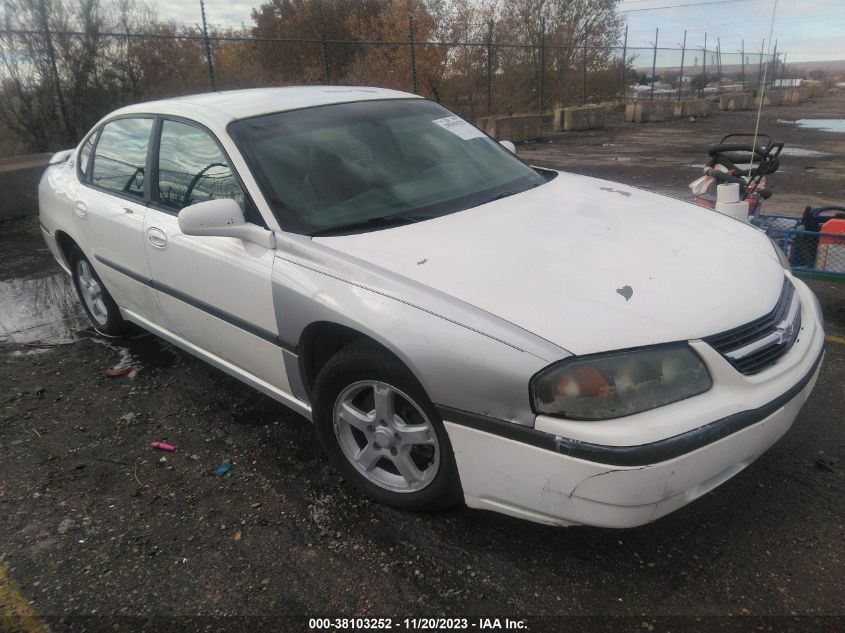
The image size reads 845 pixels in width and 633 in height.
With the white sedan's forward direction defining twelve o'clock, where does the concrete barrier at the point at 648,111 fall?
The concrete barrier is roughly at 8 o'clock from the white sedan.

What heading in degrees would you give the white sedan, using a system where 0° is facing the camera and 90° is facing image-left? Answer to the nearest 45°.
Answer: approximately 315°

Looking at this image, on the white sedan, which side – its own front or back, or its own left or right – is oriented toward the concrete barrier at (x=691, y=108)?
left

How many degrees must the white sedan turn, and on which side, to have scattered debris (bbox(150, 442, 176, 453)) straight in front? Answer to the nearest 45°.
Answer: approximately 135° to its right

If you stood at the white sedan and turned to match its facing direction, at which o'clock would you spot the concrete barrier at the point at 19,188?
The concrete barrier is roughly at 6 o'clock from the white sedan.

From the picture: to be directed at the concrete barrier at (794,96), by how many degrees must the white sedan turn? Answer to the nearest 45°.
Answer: approximately 90° to its left

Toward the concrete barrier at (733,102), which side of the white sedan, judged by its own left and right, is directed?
left

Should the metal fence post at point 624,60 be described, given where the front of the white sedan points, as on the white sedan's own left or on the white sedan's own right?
on the white sedan's own left

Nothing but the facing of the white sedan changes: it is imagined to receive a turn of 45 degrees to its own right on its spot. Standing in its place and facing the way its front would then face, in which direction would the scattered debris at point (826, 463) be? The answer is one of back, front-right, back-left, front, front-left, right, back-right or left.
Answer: left

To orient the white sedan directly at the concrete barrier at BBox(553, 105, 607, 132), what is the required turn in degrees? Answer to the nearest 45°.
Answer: approximately 135° to its left

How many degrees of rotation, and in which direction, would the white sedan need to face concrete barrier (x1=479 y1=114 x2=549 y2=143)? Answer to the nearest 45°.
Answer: approximately 135° to its left
